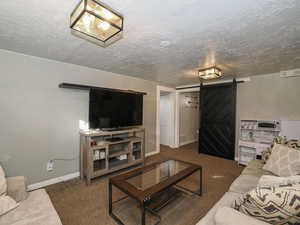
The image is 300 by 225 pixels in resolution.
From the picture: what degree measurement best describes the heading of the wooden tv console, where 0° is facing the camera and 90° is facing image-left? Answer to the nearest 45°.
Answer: approximately 315°

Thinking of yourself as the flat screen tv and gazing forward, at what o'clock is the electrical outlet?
The electrical outlet is roughly at 4 o'clock from the flat screen tv.

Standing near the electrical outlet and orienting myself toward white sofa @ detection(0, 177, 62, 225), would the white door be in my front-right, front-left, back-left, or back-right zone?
back-left

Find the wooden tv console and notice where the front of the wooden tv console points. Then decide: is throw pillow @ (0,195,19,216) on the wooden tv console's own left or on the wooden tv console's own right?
on the wooden tv console's own right

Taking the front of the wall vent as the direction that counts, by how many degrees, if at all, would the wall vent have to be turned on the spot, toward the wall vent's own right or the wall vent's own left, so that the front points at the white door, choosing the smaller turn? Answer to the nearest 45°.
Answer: approximately 45° to the wall vent's own right

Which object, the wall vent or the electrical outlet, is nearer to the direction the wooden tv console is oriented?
the wall vent

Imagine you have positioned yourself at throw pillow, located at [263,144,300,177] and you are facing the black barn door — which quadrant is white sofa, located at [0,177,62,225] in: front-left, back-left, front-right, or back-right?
back-left
